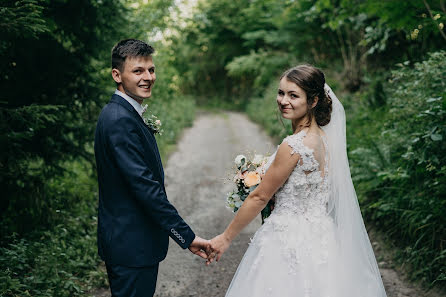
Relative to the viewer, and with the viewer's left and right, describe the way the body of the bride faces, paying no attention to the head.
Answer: facing away from the viewer and to the left of the viewer

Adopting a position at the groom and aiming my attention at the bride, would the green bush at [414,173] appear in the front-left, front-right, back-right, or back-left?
front-left

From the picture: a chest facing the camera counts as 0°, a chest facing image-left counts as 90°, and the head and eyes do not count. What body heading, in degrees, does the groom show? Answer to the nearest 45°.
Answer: approximately 270°

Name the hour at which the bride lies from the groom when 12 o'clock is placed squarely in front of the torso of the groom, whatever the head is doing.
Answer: The bride is roughly at 12 o'clock from the groom.

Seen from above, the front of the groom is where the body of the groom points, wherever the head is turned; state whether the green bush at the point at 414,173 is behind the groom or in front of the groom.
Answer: in front

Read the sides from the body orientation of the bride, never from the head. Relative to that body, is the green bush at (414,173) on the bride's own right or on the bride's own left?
on the bride's own right
